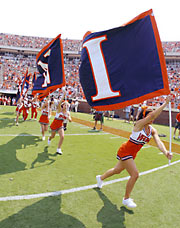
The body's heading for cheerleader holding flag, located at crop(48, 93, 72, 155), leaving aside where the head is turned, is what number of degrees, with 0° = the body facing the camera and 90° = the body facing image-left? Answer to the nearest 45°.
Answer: approximately 315°

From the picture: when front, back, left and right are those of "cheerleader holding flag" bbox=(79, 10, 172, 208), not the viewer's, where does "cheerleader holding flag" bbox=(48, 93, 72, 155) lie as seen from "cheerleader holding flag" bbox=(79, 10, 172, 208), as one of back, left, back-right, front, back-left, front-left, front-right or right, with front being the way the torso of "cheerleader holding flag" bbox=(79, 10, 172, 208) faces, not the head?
back
